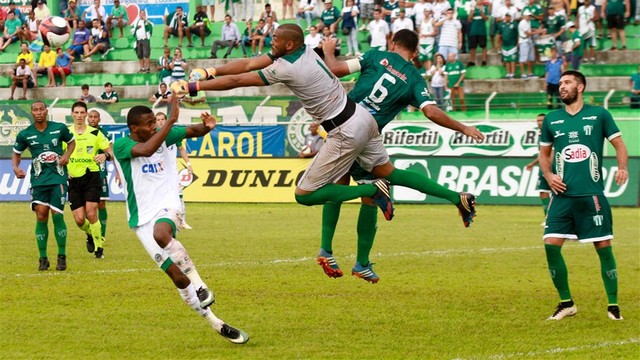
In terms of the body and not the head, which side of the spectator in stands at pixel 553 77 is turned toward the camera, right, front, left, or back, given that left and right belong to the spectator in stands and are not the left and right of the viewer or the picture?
front

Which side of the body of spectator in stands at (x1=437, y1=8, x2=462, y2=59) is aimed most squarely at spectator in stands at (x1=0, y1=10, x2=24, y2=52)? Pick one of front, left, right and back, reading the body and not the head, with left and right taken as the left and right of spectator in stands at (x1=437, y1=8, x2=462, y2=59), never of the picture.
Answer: right

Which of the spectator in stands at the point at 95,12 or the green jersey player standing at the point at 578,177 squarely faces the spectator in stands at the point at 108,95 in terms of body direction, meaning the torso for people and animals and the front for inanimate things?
the spectator in stands at the point at 95,12

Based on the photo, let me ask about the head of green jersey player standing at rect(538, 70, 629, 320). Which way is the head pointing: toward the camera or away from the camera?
toward the camera

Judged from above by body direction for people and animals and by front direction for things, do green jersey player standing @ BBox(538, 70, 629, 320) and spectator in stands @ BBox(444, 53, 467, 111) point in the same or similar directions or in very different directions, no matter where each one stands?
same or similar directions

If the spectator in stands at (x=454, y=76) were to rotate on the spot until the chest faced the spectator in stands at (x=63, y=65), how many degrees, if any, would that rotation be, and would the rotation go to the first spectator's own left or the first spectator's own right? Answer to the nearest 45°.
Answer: approximately 90° to the first spectator's own right

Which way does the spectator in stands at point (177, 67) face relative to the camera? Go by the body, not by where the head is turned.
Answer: toward the camera

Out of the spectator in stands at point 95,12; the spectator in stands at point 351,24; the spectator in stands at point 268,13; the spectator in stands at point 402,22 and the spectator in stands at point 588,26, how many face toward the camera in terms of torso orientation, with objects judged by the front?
5

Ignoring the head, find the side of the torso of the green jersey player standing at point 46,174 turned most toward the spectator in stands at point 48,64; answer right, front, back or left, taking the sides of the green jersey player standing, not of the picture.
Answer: back

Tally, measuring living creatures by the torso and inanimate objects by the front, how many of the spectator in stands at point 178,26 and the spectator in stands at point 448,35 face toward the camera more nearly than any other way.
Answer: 2

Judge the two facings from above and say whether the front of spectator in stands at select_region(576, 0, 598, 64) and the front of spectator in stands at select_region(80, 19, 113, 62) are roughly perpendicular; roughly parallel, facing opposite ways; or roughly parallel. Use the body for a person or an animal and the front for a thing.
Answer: roughly parallel

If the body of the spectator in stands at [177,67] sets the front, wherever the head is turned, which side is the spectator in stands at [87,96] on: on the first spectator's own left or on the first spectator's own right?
on the first spectator's own right

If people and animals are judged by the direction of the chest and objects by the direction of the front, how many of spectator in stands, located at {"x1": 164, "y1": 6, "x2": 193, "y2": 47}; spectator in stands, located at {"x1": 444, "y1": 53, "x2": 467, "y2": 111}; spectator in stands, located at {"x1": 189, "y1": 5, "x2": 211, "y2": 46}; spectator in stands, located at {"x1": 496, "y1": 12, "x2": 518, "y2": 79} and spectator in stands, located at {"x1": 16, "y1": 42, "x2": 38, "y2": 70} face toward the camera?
5

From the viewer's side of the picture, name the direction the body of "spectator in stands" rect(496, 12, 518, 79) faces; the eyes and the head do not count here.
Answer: toward the camera

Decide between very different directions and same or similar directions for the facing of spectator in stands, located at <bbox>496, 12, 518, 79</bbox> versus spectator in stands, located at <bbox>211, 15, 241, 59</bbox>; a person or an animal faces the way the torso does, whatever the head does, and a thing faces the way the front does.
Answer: same or similar directions

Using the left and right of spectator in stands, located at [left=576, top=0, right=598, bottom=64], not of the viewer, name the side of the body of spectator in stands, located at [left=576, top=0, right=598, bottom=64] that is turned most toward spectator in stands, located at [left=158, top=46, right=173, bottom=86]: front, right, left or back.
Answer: right
